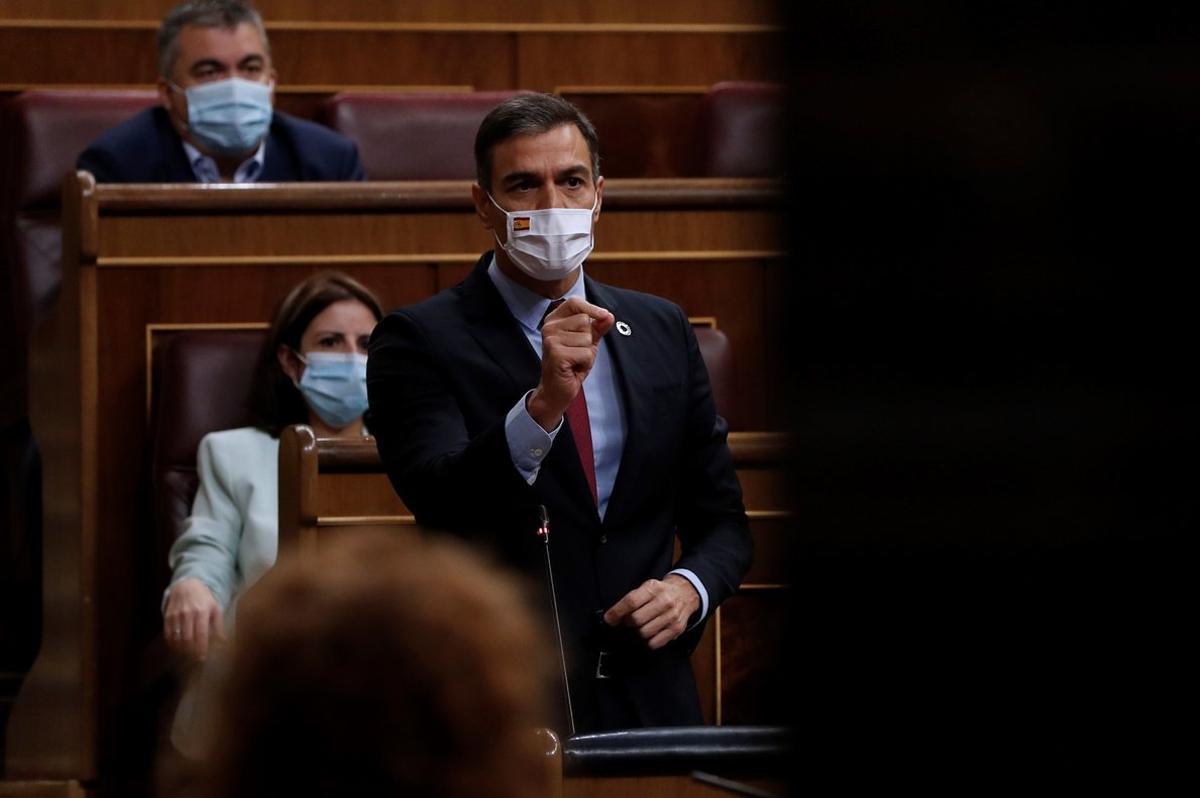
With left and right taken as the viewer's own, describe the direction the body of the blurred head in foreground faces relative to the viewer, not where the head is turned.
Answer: facing away from the viewer

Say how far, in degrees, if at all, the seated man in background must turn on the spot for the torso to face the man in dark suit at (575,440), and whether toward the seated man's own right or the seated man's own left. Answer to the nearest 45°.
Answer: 0° — they already face them

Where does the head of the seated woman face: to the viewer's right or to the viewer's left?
to the viewer's right

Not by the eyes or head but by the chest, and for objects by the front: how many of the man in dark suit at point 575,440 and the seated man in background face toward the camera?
2

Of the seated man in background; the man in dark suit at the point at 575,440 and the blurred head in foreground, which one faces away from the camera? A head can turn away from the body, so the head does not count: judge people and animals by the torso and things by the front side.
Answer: the blurred head in foreground

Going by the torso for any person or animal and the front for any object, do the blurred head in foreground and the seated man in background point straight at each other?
yes

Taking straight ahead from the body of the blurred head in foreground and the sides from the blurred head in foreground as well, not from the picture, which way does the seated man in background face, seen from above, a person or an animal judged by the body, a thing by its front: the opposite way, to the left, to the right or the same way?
the opposite way

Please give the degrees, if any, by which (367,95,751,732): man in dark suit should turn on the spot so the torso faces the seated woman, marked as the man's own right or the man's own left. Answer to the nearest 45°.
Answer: approximately 135° to the man's own right

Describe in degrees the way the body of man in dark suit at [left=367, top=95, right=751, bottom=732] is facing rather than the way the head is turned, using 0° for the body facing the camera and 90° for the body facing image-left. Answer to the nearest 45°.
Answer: approximately 0°

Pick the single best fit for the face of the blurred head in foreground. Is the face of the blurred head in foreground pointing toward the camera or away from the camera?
away from the camera
